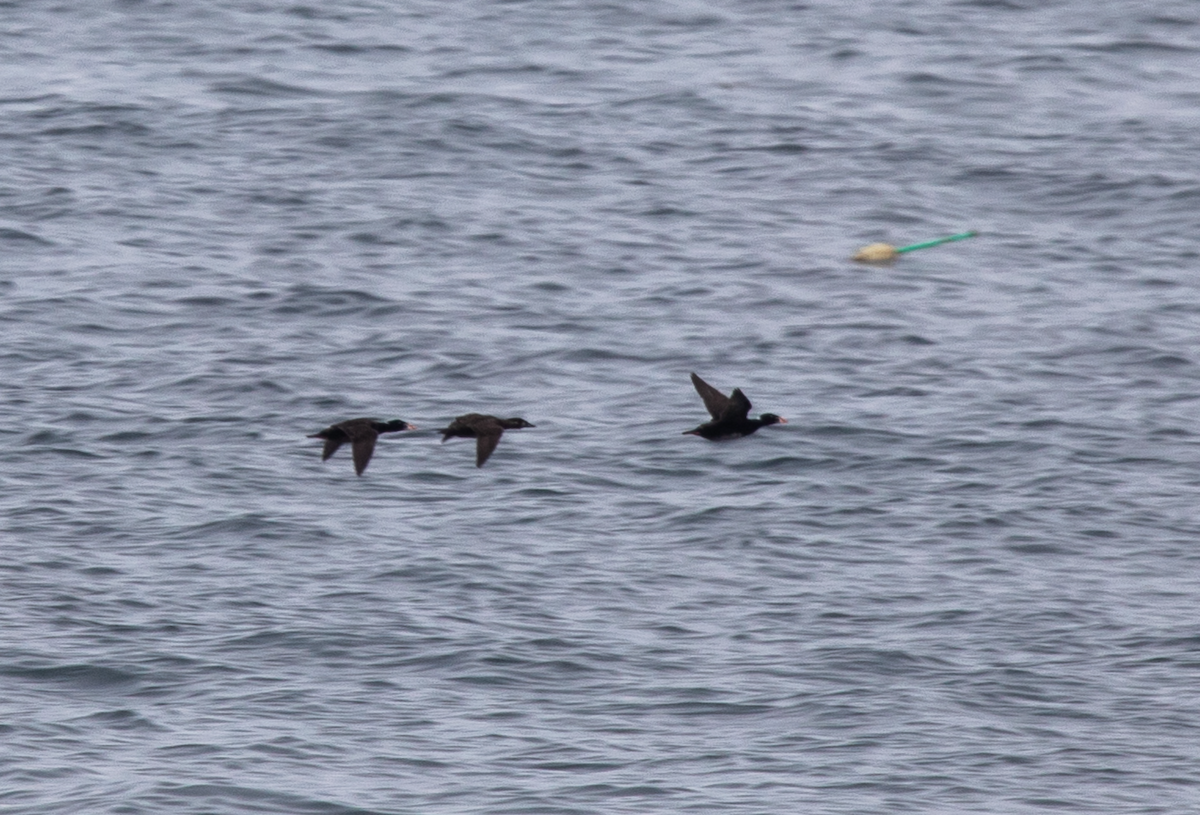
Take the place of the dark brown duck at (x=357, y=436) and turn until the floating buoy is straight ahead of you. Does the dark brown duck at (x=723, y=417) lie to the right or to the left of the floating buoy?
right

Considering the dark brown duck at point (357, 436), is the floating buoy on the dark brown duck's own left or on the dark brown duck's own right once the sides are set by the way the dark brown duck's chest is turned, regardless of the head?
on the dark brown duck's own left

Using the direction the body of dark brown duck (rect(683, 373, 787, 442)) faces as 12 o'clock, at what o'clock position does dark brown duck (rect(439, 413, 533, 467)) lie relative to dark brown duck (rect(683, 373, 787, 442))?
dark brown duck (rect(439, 413, 533, 467)) is roughly at 5 o'clock from dark brown duck (rect(683, 373, 787, 442)).

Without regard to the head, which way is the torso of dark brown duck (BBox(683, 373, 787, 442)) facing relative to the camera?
to the viewer's right

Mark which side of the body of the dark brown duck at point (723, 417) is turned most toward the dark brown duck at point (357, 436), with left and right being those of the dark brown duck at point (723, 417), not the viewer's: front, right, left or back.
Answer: back

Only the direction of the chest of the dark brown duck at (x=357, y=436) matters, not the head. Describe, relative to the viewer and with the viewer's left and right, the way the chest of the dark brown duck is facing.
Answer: facing to the right of the viewer

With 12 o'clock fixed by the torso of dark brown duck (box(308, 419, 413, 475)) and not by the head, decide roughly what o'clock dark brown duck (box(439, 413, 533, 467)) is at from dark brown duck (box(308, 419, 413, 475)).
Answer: dark brown duck (box(439, 413, 533, 467)) is roughly at 1 o'clock from dark brown duck (box(308, 419, 413, 475)).

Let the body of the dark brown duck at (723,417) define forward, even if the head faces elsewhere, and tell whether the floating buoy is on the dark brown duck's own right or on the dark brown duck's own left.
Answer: on the dark brown duck's own left

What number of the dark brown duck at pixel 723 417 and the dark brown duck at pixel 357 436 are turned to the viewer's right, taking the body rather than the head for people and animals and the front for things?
2
